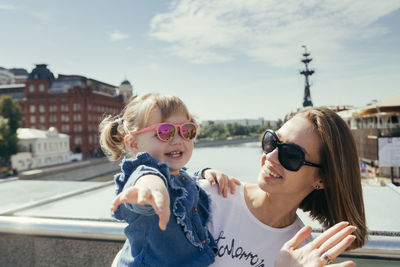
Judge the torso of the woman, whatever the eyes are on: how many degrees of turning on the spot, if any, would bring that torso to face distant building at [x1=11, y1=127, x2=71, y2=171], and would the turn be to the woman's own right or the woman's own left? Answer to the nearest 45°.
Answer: approximately 90° to the woman's own right

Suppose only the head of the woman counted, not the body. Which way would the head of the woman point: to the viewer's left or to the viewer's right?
to the viewer's left

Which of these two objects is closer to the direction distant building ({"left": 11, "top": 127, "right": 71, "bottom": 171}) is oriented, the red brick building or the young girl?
the young girl

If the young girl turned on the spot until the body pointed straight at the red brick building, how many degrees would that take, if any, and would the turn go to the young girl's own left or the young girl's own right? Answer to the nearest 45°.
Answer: approximately 135° to the young girl's own left

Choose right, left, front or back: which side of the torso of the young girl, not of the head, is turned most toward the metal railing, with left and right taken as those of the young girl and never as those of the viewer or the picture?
back

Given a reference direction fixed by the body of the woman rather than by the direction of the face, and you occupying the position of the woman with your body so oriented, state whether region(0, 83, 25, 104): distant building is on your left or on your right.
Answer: on your right

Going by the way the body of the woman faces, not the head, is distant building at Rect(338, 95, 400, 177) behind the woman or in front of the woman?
behind

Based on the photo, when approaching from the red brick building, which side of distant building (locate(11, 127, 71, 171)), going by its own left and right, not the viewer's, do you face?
left

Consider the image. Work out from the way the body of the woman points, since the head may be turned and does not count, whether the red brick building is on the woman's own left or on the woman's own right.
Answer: on the woman's own right

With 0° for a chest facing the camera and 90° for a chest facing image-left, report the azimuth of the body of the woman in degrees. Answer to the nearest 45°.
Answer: approximately 45°

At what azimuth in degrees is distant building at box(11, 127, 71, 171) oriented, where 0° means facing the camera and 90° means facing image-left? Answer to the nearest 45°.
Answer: approximately 315°
